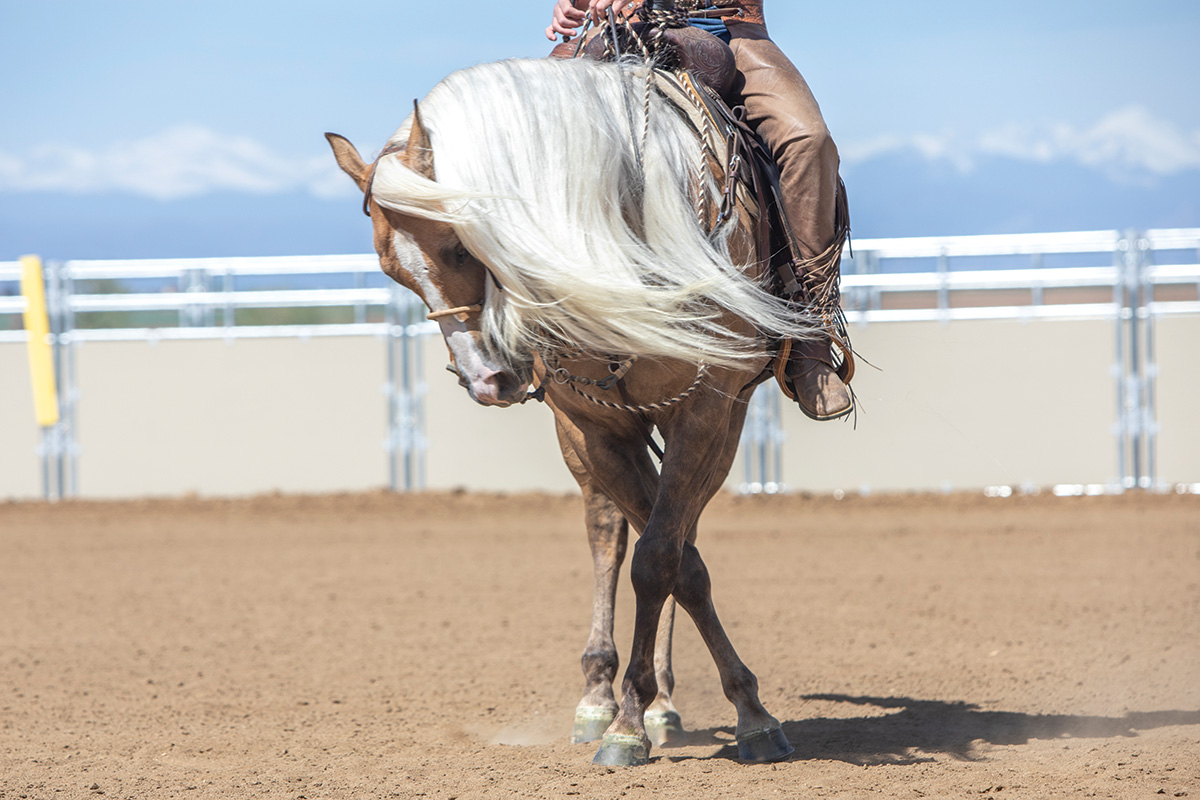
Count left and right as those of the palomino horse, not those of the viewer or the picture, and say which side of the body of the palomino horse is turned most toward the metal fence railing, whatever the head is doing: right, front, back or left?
back

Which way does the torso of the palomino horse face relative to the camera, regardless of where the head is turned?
toward the camera

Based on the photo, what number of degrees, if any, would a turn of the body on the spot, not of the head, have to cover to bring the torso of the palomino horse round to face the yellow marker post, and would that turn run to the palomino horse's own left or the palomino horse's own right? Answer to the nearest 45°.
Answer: approximately 135° to the palomino horse's own right

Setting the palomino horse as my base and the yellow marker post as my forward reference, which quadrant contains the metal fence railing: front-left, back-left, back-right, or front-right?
front-right
